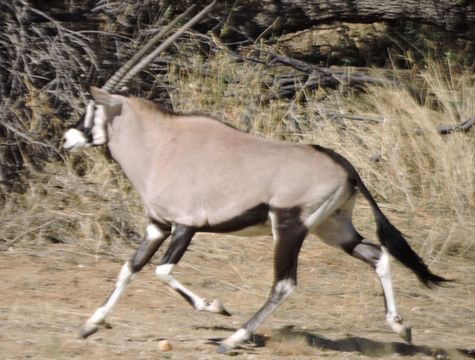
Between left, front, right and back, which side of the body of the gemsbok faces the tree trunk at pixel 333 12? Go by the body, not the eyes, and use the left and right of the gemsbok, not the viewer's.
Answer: right

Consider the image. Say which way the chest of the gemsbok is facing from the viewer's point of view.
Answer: to the viewer's left
